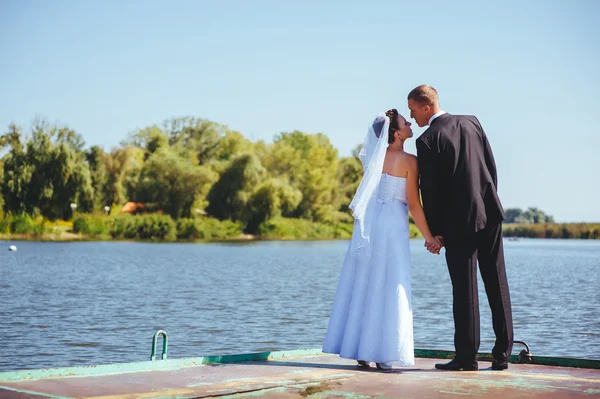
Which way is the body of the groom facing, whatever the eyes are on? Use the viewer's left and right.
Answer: facing away from the viewer and to the left of the viewer

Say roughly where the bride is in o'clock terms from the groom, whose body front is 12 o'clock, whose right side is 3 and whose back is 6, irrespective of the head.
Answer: The bride is roughly at 11 o'clock from the groom.

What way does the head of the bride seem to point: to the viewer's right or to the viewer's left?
to the viewer's right

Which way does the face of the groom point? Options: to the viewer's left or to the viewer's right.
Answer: to the viewer's left
